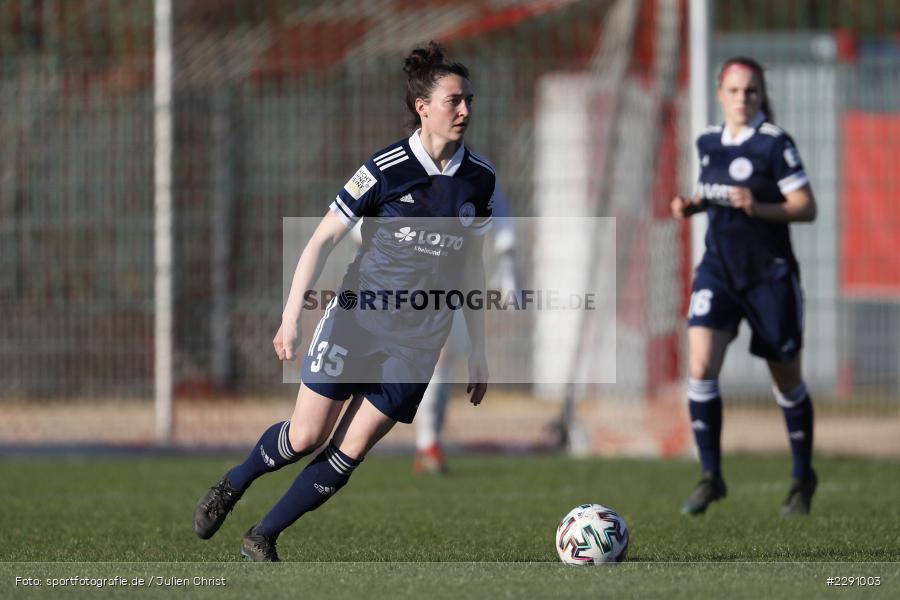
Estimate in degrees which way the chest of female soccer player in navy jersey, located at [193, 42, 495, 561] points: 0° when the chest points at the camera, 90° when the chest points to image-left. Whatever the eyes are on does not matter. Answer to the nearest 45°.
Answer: approximately 315°

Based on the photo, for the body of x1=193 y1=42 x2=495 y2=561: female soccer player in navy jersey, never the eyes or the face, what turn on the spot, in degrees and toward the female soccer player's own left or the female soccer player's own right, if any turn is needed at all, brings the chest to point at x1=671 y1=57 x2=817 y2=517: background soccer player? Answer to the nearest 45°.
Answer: approximately 90° to the female soccer player's own left

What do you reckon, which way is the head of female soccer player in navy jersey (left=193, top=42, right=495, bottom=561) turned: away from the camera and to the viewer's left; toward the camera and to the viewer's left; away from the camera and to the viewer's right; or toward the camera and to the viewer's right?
toward the camera and to the viewer's right
